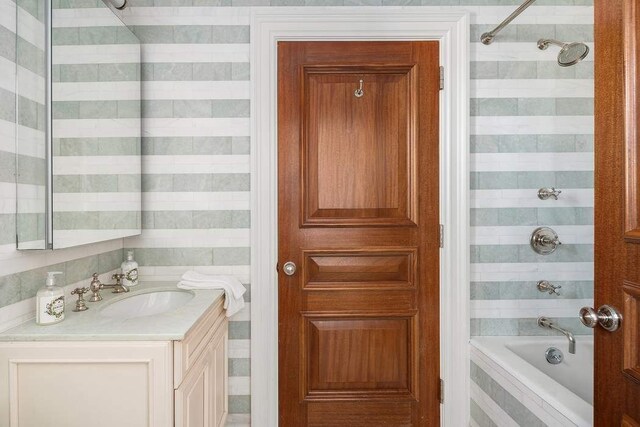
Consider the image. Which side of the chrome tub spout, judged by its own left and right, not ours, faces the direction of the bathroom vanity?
right

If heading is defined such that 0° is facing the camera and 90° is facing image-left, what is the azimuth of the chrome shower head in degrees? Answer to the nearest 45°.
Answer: approximately 315°

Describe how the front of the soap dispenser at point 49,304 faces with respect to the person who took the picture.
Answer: facing the viewer and to the right of the viewer

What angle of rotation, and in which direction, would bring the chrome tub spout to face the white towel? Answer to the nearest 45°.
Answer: approximately 90° to its right

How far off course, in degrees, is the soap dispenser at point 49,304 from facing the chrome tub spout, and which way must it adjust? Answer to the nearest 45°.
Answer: approximately 45° to its left

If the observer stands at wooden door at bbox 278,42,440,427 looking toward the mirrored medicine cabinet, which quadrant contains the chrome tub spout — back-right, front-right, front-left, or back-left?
back-left

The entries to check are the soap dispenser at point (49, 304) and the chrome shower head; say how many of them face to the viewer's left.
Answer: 0
